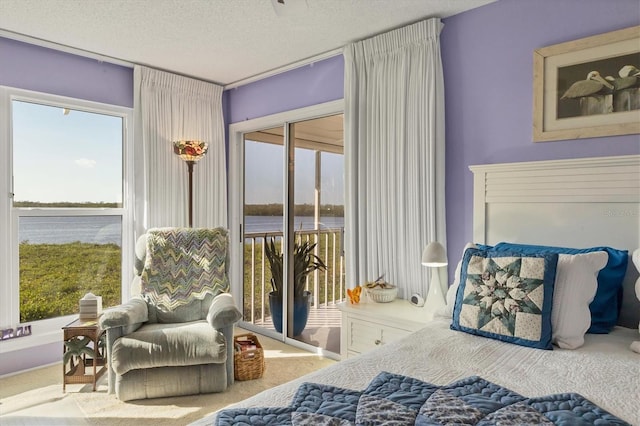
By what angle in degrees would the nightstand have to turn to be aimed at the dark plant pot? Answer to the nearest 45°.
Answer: approximately 90° to its right

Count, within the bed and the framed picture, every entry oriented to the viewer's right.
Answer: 0

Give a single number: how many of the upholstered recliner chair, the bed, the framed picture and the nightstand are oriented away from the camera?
0

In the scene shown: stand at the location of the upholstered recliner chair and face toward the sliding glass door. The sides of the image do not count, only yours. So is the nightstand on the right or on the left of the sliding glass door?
right

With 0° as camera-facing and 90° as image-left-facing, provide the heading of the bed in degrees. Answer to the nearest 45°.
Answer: approximately 45°

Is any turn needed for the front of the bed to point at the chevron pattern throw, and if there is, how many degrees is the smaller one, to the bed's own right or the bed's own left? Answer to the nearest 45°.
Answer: approximately 90° to the bed's own right

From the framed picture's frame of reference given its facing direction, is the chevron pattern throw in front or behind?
in front

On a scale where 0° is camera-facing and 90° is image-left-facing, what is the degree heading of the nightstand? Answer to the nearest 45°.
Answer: approximately 45°

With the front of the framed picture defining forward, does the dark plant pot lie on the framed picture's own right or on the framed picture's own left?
on the framed picture's own right

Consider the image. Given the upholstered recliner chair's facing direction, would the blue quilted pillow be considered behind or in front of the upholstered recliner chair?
in front

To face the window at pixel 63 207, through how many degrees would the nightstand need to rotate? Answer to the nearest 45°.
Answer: approximately 45° to its right

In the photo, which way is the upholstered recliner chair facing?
toward the camera

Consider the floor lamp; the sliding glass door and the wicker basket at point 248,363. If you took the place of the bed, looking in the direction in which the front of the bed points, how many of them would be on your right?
3

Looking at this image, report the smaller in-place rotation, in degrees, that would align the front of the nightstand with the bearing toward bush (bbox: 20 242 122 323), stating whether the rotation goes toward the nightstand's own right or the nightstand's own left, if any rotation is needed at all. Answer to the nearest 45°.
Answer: approximately 45° to the nightstand's own right

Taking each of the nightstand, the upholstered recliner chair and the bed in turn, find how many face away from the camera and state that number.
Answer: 0

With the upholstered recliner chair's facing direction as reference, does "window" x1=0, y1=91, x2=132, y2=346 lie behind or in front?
behind
